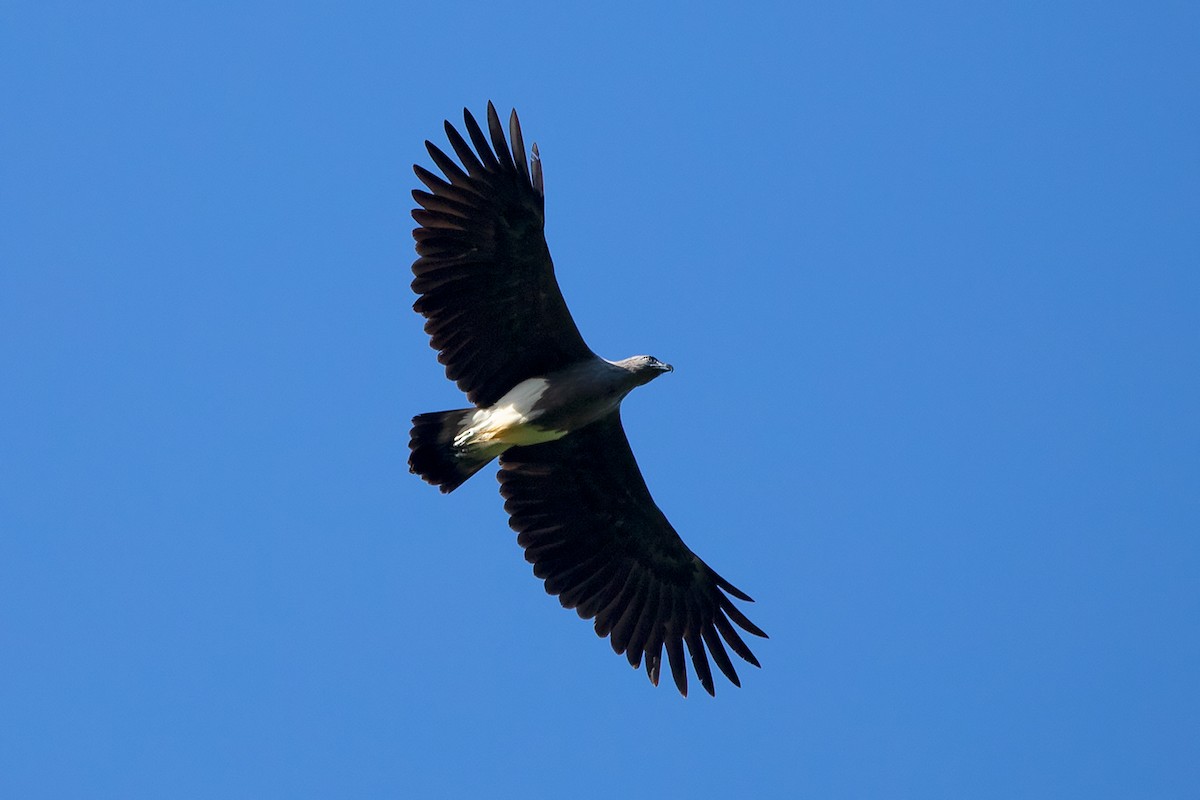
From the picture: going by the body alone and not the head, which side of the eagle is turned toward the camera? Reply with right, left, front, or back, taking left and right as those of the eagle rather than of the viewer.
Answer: right
